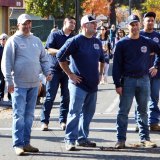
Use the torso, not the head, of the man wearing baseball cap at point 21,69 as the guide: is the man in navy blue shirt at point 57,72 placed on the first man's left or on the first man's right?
on the first man's left

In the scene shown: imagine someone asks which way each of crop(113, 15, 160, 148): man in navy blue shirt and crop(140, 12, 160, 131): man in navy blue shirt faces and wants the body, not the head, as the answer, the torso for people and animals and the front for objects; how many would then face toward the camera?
2

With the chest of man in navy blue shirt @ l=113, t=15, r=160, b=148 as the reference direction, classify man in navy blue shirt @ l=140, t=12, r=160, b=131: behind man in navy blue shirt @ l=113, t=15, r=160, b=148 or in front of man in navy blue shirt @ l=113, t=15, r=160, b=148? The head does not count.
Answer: behind

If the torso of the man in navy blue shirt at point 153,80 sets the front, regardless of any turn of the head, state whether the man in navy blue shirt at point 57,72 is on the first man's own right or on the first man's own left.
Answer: on the first man's own right

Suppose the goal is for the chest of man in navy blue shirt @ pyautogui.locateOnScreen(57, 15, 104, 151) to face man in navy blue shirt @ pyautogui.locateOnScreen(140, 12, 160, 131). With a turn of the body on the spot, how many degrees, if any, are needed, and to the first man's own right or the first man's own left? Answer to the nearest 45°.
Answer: approximately 90° to the first man's own left

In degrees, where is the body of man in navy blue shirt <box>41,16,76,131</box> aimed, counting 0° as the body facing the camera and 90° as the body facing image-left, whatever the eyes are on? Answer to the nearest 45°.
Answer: approximately 315°

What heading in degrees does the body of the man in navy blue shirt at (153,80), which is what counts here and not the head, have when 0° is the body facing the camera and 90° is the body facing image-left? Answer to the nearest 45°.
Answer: approximately 0°

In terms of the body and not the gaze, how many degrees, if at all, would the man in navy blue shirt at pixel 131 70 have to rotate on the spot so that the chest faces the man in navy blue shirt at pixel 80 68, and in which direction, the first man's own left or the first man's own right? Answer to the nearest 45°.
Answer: approximately 90° to the first man's own right

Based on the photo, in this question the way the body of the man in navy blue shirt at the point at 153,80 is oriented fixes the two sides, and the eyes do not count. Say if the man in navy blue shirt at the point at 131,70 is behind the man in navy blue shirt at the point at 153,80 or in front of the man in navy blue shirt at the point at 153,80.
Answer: in front

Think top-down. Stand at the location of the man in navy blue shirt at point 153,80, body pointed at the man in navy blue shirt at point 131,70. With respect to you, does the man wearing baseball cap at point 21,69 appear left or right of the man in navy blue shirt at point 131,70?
right
